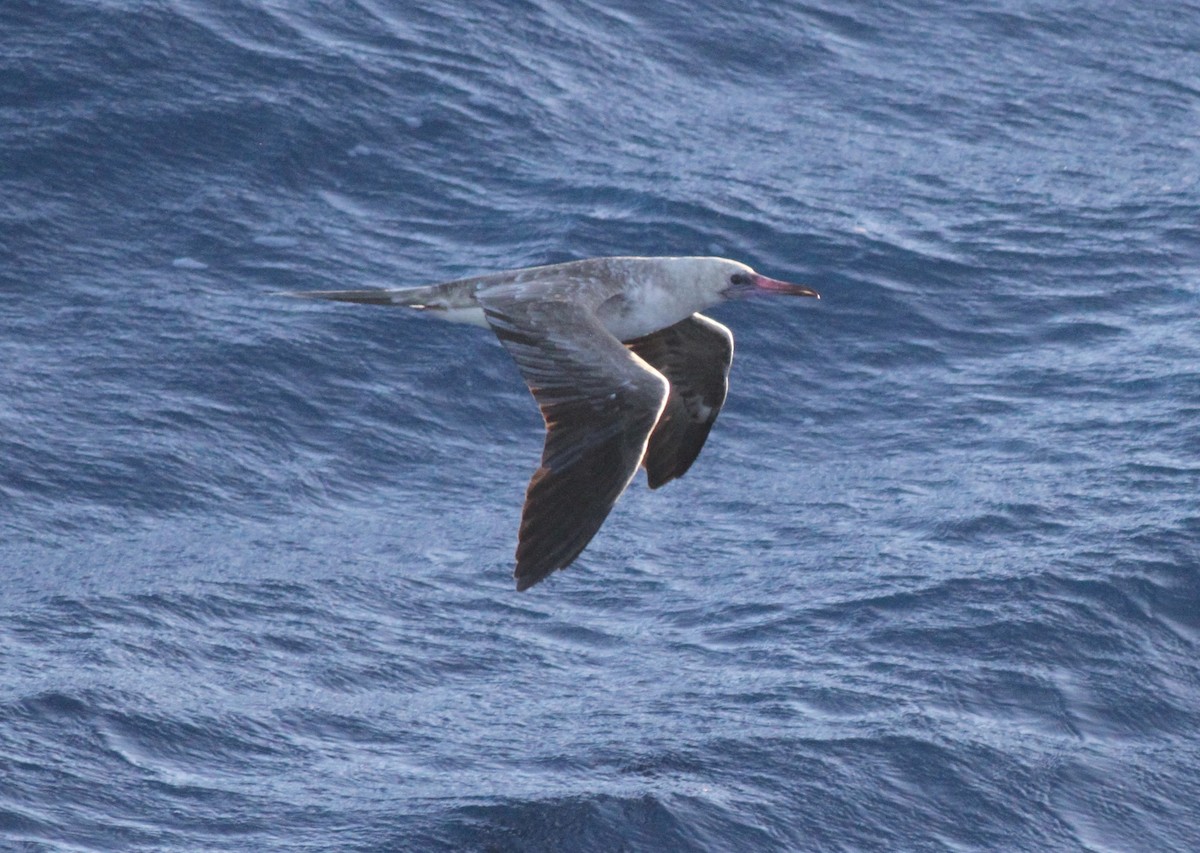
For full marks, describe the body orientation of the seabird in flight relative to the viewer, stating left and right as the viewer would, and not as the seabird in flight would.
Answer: facing to the right of the viewer
